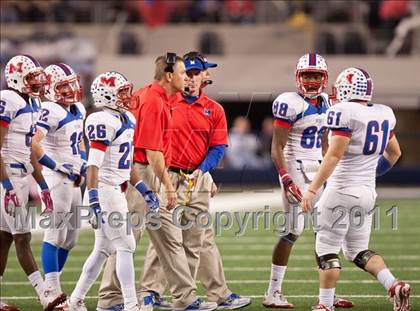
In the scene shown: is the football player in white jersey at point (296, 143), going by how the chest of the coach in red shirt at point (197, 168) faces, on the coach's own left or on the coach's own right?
on the coach's own left

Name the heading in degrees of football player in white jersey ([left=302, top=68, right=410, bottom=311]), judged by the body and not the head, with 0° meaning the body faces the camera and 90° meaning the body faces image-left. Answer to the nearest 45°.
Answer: approximately 135°

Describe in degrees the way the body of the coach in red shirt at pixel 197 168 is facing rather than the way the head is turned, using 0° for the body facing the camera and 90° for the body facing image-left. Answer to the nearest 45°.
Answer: approximately 0°

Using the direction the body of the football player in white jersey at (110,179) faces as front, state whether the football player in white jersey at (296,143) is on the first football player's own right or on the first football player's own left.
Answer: on the first football player's own left

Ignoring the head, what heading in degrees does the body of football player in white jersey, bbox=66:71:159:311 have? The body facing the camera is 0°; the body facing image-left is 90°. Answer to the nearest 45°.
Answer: approximately 315°
